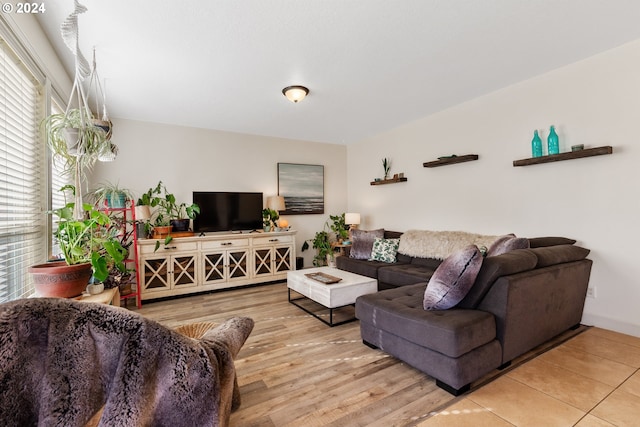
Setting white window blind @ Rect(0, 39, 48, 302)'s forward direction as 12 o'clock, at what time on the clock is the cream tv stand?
The cream tv stand is roughly at 11 o'clock from the white window blind.

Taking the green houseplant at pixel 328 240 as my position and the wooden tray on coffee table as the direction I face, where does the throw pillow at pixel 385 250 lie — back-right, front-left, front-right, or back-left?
front-left

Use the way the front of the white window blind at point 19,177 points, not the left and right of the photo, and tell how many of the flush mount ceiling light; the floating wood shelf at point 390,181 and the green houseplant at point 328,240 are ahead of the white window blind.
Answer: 3

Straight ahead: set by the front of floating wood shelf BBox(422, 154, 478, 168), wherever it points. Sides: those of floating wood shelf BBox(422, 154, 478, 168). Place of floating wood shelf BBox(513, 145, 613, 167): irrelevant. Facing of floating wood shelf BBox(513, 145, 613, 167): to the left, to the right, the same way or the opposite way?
the same way

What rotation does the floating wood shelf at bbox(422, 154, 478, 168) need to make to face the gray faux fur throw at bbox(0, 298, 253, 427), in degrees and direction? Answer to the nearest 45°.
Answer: approximately 45° to its left

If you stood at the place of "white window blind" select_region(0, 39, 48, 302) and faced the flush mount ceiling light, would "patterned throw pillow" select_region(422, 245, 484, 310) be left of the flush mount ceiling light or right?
right

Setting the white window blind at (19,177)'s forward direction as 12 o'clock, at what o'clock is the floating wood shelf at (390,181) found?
The floating wood shelf is roughly at 12 o'clock from the white window blind.

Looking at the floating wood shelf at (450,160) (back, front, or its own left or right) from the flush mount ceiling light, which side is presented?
front

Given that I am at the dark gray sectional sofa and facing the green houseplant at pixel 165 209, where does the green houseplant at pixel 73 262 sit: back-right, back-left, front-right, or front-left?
front-left

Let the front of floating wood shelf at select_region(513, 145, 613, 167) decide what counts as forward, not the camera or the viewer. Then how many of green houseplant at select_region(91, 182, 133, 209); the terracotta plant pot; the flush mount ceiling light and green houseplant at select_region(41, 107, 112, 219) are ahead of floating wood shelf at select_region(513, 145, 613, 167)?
4

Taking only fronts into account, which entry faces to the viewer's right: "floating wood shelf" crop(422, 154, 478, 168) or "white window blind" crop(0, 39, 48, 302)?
the white window blind

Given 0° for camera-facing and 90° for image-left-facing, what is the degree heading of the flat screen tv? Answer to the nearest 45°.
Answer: approximately 0°

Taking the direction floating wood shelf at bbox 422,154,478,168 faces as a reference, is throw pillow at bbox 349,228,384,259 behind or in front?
in front

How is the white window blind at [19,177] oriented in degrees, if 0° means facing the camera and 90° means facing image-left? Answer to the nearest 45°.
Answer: approximately 270°

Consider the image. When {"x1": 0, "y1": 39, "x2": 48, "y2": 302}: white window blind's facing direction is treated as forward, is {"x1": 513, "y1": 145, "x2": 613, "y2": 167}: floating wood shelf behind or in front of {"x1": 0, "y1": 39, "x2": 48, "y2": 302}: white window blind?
in front

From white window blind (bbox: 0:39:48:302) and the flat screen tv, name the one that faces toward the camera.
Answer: the flat screen tv

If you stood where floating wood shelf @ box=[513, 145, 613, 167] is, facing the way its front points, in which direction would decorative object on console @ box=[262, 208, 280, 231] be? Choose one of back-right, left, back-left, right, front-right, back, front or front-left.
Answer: front-right

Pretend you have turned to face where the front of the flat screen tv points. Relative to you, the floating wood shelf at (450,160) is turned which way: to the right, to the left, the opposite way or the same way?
to the right
